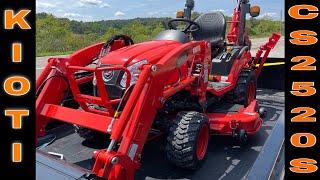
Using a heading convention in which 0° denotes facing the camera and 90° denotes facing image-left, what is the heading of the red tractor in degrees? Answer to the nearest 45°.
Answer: approximately 45°
